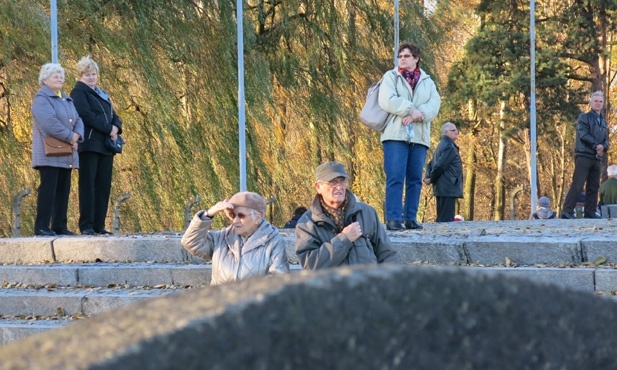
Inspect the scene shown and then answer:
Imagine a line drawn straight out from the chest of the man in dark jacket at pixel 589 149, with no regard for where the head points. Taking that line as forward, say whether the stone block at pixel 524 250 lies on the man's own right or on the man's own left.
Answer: on the man's own right

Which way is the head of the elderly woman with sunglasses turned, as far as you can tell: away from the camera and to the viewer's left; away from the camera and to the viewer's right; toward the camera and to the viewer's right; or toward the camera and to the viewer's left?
toward the camera and to the viewer's left

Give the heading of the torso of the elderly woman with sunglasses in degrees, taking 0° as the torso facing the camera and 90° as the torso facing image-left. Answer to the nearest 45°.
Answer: approximately 45°

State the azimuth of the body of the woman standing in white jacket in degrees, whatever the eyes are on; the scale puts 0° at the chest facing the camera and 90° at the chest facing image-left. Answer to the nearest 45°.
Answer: approximately 0°

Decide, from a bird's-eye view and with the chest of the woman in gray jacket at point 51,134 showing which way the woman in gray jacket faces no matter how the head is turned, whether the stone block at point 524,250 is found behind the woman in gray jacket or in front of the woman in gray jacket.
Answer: in front

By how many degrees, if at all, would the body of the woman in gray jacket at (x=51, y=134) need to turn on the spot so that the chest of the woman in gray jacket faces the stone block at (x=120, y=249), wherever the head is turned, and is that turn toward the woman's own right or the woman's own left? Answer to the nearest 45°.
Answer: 0° — they already face it

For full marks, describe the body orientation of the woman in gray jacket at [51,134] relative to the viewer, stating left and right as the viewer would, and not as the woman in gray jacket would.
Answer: facing the viewer and to the right of the viewer

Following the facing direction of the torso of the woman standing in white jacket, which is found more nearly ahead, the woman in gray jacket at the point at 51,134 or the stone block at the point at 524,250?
the stone block

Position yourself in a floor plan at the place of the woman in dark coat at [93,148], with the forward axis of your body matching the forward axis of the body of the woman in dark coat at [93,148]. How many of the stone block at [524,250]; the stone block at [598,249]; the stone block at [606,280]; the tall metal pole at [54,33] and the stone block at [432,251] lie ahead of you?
4

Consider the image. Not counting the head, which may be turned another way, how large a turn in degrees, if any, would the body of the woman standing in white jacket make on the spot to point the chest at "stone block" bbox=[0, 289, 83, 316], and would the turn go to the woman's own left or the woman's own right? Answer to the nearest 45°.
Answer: approximately 45° to the woman's own right

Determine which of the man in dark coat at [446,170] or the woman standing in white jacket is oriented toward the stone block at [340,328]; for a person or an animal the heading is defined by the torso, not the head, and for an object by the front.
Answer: the woman standing in white jacket

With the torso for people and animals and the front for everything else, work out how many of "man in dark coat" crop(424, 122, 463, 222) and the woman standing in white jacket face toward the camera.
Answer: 1

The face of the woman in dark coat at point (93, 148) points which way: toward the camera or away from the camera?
toward the camera

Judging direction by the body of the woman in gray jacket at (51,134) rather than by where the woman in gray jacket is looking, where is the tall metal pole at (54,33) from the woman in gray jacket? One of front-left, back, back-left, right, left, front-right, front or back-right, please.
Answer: back-left
